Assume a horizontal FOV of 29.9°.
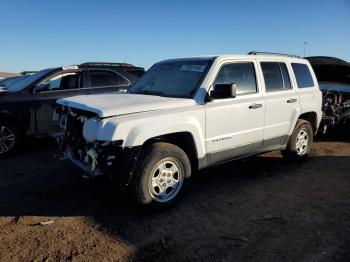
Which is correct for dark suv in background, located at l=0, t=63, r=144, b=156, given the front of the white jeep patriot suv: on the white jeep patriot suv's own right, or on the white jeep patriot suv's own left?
on the white jeep patriot suv's own right

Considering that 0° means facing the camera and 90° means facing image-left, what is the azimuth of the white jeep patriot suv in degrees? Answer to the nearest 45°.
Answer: approximately 45°

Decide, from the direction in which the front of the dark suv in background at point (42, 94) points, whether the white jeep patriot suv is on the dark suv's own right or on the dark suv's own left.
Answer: on the dark suv's own left

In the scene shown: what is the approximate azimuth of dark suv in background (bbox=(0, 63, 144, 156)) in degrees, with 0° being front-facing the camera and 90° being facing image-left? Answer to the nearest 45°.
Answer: approximately 45°
